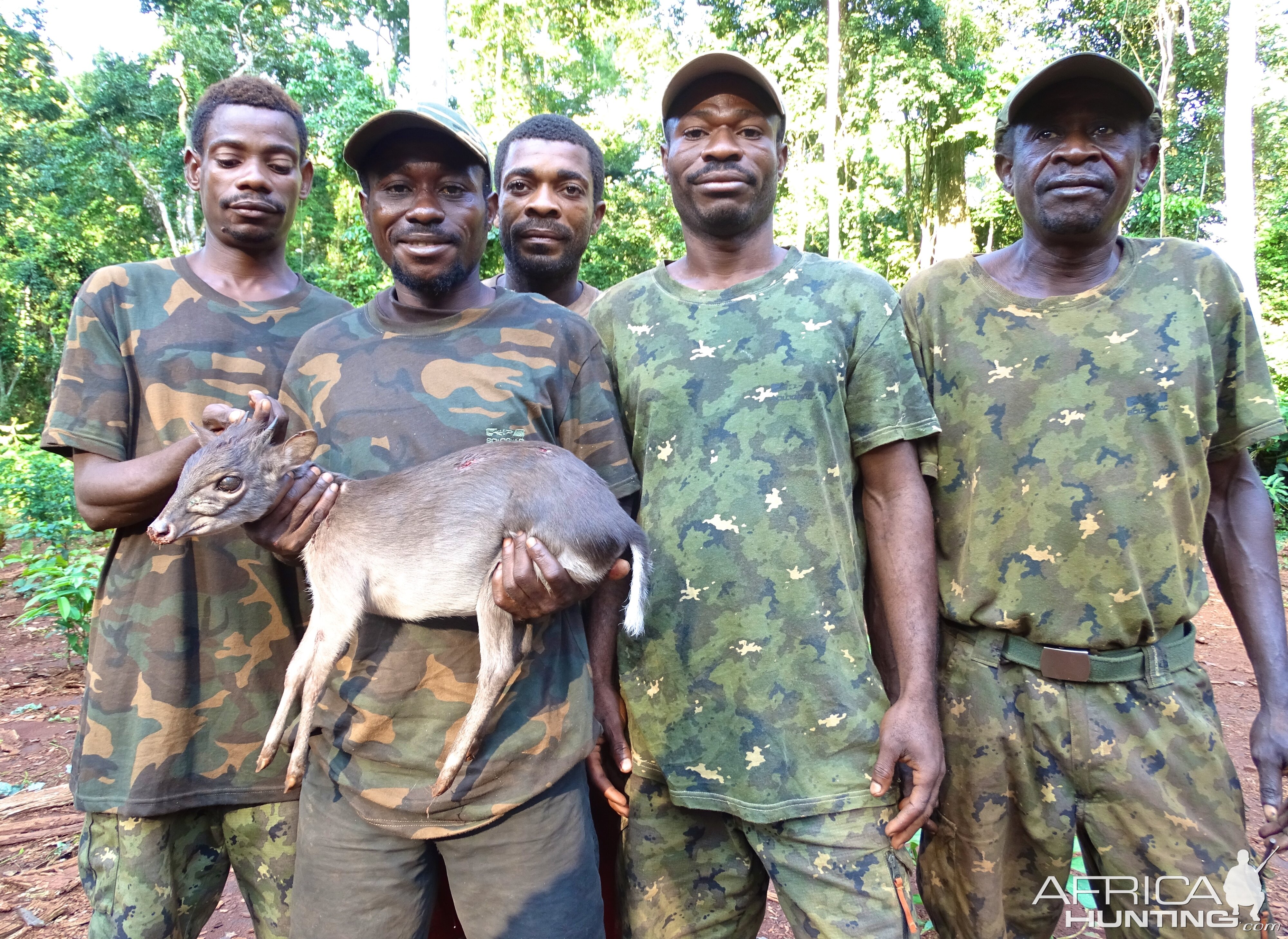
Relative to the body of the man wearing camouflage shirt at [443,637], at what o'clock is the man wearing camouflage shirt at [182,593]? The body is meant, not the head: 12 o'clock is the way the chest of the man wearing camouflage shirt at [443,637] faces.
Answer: the man wearing camouflage shirt at [182,593] is roughly at 4 o'clock from the man wearing camouflage shirt at [443,637].

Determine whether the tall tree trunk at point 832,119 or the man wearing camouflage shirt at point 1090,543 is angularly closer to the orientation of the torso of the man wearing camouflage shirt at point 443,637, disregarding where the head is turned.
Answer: the man wearing camouflage shirt

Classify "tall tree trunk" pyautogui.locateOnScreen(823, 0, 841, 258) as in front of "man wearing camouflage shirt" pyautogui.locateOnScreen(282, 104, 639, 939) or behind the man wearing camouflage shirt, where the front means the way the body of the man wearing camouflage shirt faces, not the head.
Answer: behind

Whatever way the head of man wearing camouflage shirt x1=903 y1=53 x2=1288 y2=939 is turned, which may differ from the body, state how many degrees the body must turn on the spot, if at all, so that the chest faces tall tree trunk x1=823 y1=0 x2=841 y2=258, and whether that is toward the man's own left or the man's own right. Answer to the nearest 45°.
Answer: approximately 180°

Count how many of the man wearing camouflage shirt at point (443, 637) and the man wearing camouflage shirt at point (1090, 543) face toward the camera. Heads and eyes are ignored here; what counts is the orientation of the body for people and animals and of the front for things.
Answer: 2

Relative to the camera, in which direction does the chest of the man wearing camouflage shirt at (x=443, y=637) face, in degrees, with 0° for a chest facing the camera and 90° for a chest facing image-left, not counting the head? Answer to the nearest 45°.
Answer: approximately 0°

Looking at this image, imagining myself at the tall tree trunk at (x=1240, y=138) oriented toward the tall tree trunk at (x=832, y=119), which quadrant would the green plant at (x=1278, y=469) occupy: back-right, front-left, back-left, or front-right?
back-left

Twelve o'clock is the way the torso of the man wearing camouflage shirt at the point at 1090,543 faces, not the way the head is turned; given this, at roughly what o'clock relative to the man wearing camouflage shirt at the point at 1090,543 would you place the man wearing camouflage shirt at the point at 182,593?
the man wearing camouflage shirt at the point at 182,593 is roughly at 2 o'clock from the man wearing camouflage shirt at the point at 1090,543.

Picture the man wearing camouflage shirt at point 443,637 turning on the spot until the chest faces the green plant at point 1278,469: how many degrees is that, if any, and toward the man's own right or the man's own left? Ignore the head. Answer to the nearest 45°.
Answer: approximately 135° to the man's own left

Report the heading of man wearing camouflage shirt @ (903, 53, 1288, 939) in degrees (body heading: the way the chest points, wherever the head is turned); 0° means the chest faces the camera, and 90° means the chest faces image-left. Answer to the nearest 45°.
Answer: approximately 0°

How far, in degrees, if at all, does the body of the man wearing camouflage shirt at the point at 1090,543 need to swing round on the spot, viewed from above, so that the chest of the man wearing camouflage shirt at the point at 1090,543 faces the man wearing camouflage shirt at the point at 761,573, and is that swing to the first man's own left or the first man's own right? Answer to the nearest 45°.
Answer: approximately 45° to the first man's own right
